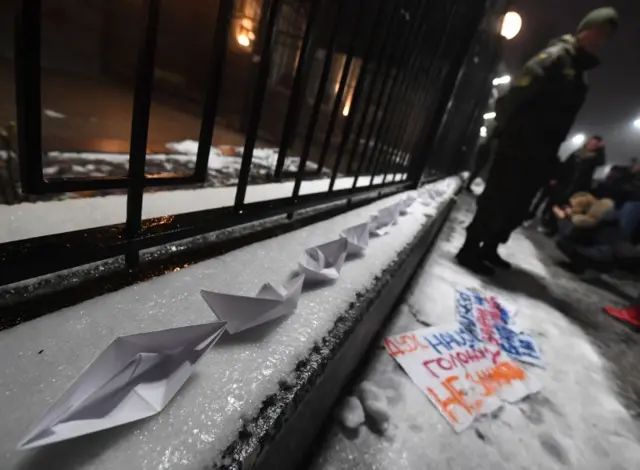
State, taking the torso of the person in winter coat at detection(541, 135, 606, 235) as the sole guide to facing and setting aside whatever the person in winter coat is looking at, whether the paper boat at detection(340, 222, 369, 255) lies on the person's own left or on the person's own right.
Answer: on the person's own right
